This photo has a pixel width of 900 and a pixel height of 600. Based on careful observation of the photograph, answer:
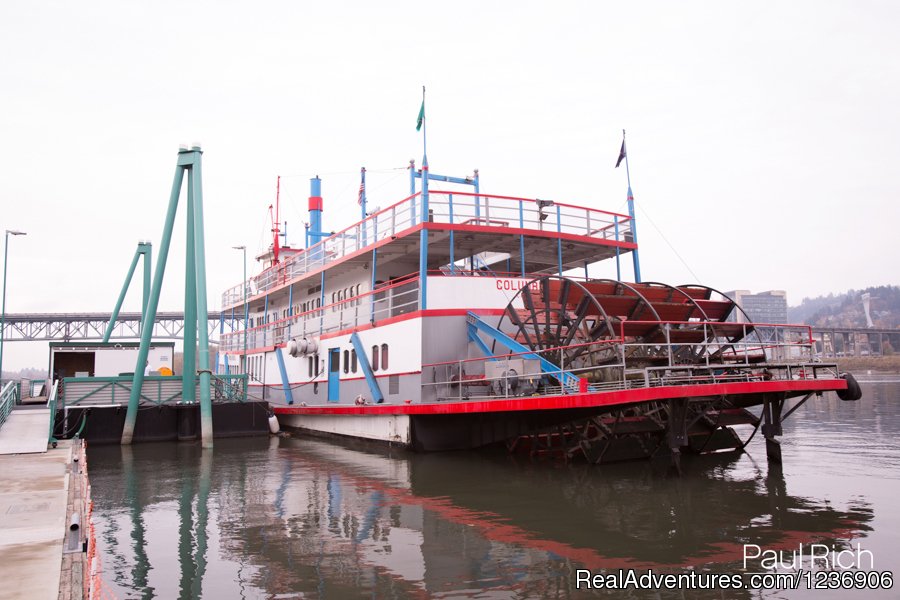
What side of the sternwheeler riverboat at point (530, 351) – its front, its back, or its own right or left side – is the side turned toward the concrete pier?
left

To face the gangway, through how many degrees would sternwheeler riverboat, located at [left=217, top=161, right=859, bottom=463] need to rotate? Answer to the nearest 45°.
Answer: approximately 45° to its left

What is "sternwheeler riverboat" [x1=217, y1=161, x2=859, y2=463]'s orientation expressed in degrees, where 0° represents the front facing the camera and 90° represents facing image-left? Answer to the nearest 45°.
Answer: approximately 135°

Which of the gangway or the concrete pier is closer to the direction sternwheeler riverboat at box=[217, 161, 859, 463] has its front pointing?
the gangway
